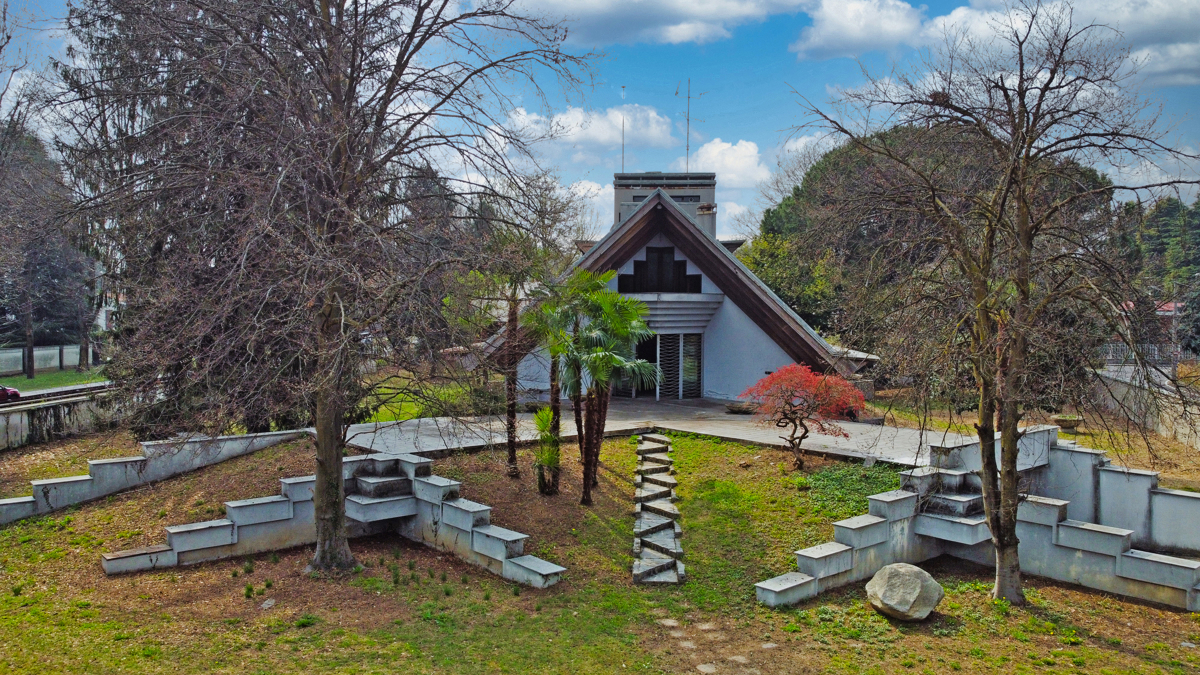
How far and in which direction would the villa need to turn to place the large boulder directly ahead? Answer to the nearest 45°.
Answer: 0° — it already faces it

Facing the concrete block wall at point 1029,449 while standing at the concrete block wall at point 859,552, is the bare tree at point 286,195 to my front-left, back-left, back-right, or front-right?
back-left

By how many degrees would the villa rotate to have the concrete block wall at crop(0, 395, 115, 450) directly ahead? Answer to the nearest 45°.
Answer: approximately 45° to its right

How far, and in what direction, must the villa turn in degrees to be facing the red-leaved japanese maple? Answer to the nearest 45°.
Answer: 0° — it already faces it

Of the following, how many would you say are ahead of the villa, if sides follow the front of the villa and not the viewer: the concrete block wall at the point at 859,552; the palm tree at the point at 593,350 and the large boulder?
3

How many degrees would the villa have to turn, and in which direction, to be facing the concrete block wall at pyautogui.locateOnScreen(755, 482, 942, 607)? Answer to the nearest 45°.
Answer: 0° — it already faces it

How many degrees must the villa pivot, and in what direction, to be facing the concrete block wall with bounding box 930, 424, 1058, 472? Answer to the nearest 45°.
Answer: approximately 45° to its left

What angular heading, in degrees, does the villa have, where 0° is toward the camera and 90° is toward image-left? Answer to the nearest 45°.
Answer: approximately 0°
